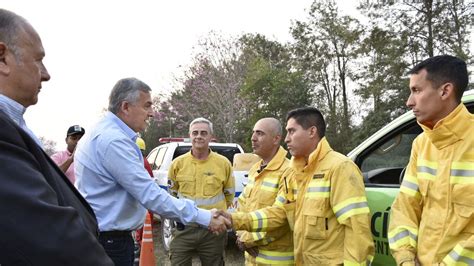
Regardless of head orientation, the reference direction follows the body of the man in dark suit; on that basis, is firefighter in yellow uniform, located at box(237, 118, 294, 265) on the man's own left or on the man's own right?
on the man's own left

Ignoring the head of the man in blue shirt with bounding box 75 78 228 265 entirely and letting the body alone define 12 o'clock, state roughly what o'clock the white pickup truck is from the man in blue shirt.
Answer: The white pickup truck is roughly at 9 o'clock from the man in blue shirt.

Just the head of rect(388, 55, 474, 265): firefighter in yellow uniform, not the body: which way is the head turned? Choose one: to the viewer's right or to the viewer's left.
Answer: to the viewer's left

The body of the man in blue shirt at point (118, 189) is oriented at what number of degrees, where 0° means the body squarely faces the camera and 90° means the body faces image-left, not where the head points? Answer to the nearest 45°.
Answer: approximately 270°

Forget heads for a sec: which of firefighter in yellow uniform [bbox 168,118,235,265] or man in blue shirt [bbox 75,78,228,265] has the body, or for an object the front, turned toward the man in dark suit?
the firefighter in yellow uniform

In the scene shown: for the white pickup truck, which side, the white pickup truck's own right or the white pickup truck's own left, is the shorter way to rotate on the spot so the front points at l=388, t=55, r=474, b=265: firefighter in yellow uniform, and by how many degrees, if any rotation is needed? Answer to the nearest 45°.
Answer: approximately 45° to the white pickup truck's own left

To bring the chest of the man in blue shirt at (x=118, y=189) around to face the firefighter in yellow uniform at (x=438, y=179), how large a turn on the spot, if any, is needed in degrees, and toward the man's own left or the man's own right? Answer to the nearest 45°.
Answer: approximately 45° to the man's own right

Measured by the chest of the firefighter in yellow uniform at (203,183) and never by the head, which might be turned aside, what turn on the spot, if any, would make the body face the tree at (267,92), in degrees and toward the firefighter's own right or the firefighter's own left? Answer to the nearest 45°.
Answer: approximately 180°

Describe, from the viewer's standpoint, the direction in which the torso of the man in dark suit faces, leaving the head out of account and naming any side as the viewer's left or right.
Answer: facing to the right of the viewer

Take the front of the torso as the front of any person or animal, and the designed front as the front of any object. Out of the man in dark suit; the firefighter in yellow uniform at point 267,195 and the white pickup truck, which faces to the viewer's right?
the man in dark suit

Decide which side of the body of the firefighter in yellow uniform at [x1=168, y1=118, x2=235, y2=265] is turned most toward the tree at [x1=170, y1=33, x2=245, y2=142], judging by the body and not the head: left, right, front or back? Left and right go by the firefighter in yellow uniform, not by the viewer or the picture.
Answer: back
